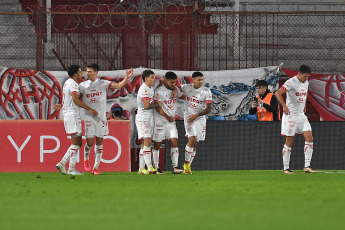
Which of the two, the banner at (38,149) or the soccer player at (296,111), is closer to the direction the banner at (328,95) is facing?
the soccer player

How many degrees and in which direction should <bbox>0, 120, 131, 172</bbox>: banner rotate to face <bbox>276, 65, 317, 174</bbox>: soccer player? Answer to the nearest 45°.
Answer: approximately 45° to its left

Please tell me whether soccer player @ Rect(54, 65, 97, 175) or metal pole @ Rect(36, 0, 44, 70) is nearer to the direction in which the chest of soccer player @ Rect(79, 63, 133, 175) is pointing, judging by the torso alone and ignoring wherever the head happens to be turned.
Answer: the soccer player

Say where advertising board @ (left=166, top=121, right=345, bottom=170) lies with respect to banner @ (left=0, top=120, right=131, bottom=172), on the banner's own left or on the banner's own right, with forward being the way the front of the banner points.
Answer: on the banner's own left

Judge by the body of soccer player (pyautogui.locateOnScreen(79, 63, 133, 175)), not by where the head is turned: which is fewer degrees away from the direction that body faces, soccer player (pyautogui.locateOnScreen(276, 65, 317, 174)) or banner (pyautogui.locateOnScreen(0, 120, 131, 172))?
the soccer player
